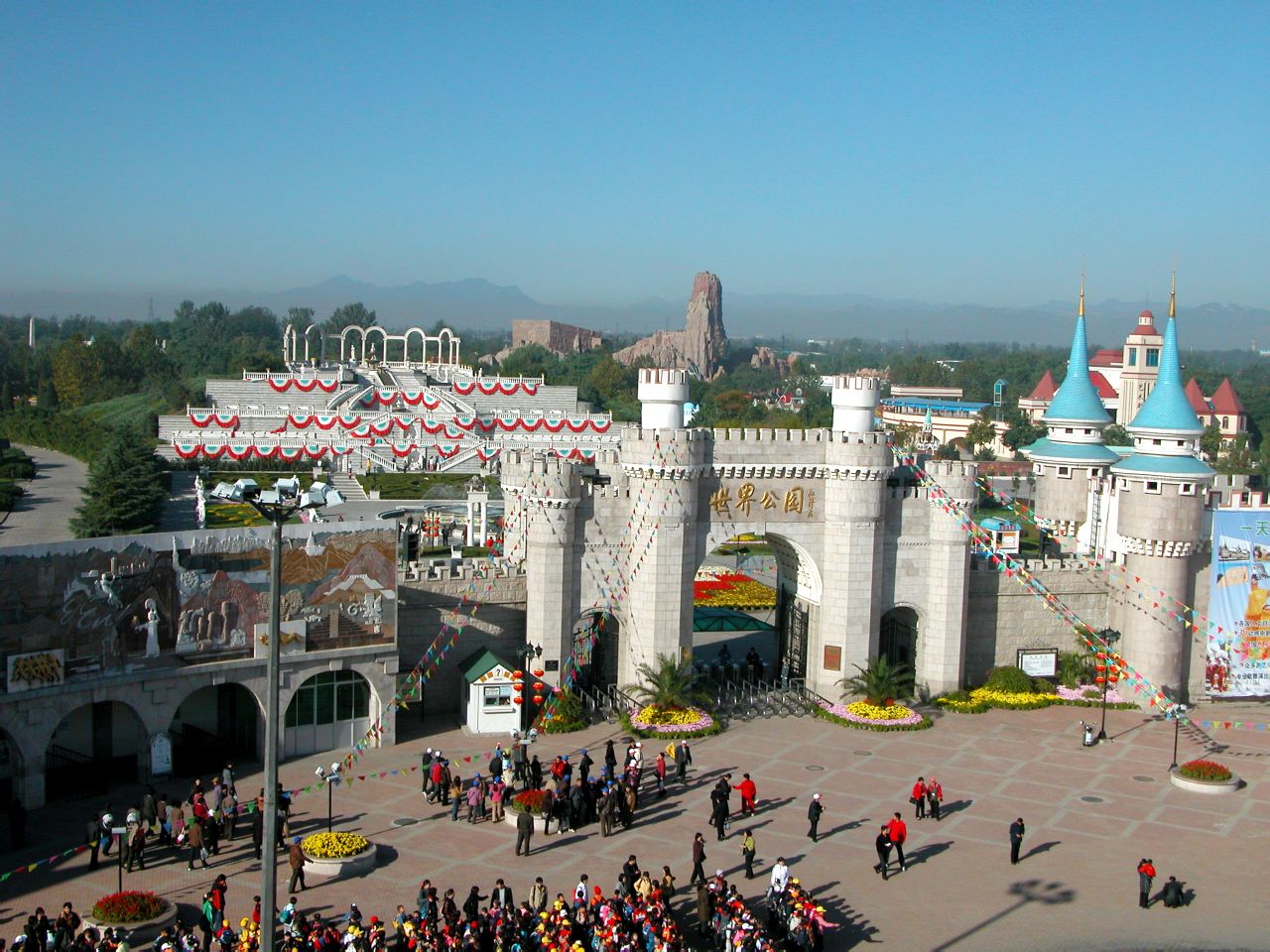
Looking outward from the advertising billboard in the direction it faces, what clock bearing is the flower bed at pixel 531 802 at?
The flower bed is roughly at 1 o'clock from the advertising billboard.

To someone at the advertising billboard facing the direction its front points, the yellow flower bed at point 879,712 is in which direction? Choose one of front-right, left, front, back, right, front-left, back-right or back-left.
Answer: front-right

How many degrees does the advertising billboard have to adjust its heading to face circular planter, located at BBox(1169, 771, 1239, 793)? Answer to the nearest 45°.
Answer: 0° — it already faces it

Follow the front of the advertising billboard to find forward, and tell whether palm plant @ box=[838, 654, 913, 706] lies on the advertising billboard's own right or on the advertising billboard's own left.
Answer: on the advertising billboard's own right

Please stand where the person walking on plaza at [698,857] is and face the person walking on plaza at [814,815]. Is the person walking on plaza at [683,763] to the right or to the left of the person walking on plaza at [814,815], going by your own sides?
left

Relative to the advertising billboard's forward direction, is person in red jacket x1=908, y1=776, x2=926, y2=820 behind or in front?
in front

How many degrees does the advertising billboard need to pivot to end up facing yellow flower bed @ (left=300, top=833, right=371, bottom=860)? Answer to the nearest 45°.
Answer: approximately 45° to its right

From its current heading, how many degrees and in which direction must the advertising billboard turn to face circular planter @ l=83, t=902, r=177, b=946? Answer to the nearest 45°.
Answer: approximately 45° to its right

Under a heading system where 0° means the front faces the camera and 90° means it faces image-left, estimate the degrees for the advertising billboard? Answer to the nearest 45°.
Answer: approximately 0°

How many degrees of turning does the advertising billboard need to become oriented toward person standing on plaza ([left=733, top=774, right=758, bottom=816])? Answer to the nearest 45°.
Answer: approximately 45° to its right

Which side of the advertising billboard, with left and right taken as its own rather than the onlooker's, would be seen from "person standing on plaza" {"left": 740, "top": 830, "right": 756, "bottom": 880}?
front

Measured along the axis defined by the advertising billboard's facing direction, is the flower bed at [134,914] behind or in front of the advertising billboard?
in front
